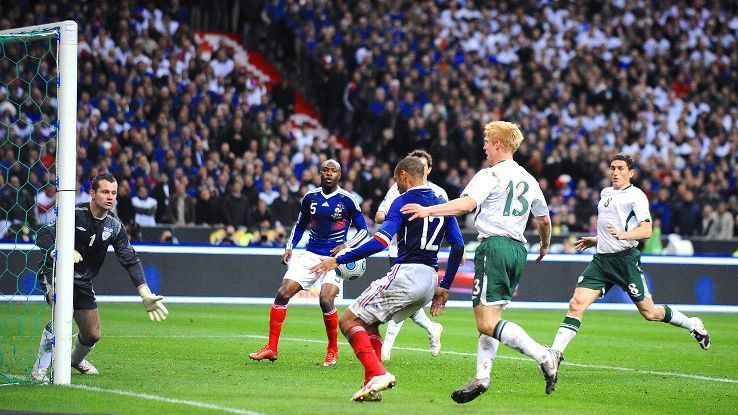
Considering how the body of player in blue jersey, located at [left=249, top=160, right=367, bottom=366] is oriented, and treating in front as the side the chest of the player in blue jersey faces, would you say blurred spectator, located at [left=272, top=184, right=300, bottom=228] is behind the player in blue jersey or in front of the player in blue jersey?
behind

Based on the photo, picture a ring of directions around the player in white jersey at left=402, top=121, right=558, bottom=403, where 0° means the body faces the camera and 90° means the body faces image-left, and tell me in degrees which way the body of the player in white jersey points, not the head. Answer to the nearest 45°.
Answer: approximately 135°

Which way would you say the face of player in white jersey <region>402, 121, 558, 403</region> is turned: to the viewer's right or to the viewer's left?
to the viewer's left

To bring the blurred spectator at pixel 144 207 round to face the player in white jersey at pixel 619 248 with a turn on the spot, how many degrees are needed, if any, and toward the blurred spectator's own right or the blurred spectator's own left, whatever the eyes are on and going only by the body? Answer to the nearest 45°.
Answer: approximately 45° to the blurred spectator's own left

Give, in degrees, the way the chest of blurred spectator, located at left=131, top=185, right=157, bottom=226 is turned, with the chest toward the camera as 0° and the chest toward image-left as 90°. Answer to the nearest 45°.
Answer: approximately 0°

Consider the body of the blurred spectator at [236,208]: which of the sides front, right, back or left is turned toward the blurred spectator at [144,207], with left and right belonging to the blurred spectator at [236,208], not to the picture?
right

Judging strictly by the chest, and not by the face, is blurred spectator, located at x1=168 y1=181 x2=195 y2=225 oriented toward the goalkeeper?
yes

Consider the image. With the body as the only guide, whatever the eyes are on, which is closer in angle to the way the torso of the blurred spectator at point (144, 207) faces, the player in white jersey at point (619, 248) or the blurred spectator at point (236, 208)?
the player in white jersey

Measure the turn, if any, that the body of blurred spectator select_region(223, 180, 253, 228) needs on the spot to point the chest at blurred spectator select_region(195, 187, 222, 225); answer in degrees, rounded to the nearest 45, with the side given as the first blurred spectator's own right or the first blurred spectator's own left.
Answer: approximately 90° to the first blurred spectator's own right
